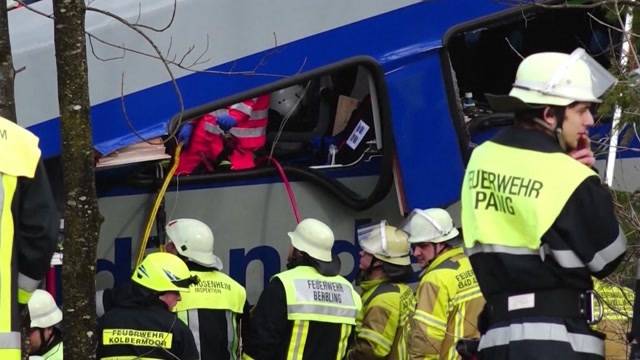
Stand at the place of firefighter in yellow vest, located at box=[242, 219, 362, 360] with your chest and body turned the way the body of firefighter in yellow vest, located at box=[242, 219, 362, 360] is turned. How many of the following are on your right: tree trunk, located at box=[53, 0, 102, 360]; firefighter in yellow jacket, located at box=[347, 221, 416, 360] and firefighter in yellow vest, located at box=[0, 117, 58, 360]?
1

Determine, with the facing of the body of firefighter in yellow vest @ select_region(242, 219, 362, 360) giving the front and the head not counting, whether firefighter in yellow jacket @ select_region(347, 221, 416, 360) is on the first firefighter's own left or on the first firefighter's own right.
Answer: on the first firefighter's own right

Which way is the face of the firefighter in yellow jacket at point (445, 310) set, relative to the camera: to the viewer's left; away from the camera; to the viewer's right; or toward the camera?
to the viewer's left

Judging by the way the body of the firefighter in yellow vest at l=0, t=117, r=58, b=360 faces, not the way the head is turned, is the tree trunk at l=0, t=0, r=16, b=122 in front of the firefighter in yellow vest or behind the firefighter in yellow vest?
in front

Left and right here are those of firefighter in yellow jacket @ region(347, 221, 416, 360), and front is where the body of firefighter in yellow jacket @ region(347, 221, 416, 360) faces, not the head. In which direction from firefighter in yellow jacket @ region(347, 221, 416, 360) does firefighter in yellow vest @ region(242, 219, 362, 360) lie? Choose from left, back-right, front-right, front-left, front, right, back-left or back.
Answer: front-left

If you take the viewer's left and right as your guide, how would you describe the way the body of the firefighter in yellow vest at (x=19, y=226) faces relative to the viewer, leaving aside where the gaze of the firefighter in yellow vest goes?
facing away from the viewer

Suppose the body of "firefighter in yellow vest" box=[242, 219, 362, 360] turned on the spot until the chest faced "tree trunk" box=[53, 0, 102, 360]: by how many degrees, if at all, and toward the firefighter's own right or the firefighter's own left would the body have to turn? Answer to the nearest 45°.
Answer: approximately 90° to the firefighter's own left

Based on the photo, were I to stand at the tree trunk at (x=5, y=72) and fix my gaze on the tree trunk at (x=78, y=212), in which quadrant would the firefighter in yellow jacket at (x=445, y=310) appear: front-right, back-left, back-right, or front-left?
front-left

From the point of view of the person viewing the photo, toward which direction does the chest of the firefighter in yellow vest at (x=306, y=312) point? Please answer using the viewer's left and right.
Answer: facing away from the viewer and to the left of the viewer
